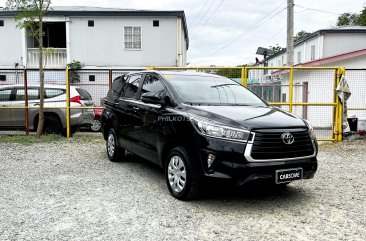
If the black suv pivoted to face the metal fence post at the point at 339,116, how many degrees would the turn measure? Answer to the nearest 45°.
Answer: approximately 90° to its left

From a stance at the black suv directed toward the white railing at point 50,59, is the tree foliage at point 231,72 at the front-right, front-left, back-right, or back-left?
front-right

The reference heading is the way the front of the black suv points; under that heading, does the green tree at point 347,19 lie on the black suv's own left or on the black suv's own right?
on the black suv's own left

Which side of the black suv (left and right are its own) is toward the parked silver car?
back

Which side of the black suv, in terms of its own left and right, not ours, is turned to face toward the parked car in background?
back

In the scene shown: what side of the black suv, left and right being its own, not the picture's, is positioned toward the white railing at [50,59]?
back

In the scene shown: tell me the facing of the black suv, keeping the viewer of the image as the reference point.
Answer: facing the viewer and to the right of the viewer
